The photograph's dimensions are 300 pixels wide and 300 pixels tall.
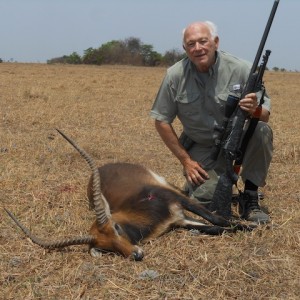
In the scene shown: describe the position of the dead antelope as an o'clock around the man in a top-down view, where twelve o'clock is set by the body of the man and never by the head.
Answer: The dead antelope is roughly at 1 o'clock from the man.

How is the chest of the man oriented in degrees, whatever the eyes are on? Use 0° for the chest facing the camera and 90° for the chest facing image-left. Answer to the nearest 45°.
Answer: approximately 0°
